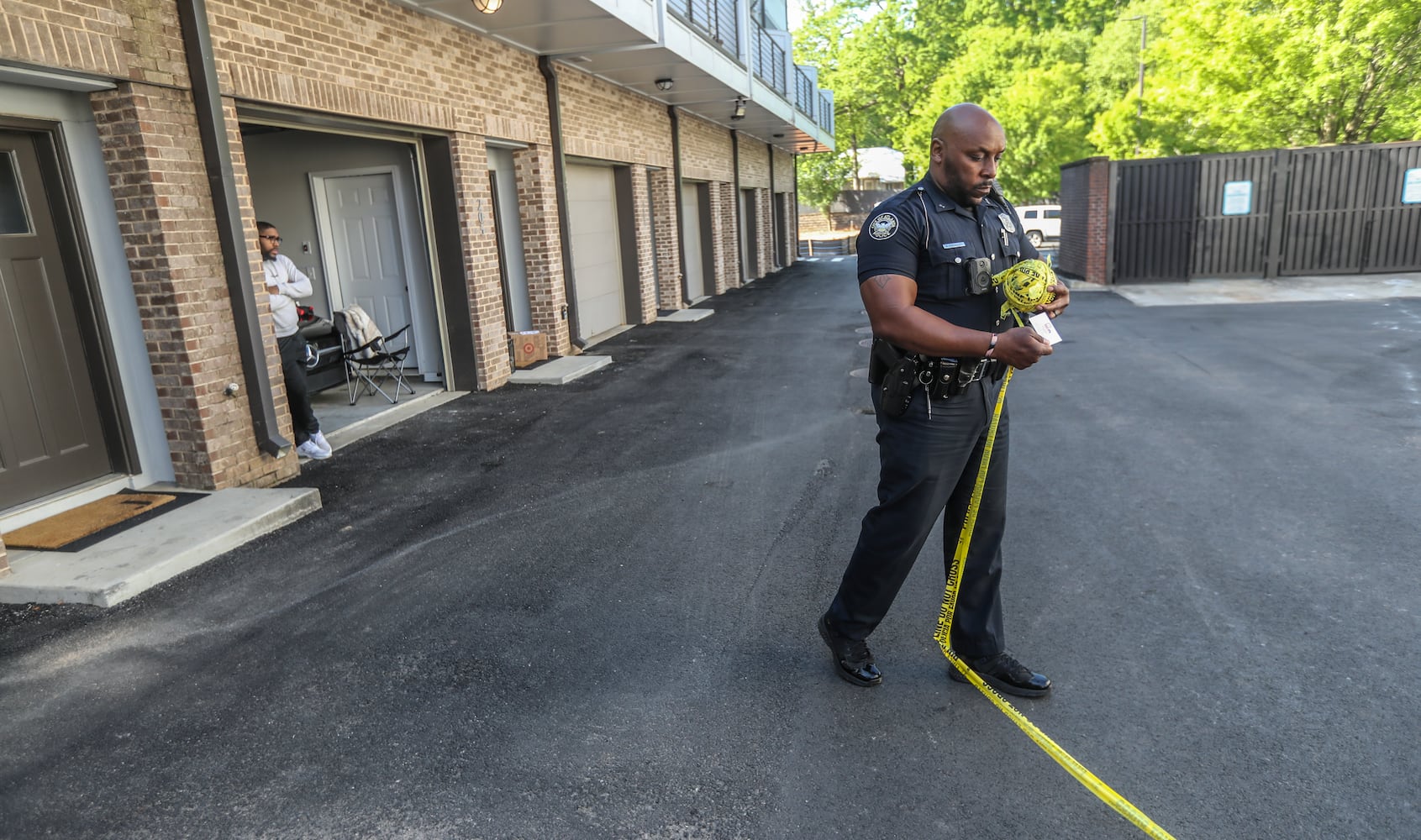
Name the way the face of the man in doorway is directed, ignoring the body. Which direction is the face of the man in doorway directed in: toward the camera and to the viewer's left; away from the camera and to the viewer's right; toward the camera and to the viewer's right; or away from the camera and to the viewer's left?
toward the camera and to the viewer's right

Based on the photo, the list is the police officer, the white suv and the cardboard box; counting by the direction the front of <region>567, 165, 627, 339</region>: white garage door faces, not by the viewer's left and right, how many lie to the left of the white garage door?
1

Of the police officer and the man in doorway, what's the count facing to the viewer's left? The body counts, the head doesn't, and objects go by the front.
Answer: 0

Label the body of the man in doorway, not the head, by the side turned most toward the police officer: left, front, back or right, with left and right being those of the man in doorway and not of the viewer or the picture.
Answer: front

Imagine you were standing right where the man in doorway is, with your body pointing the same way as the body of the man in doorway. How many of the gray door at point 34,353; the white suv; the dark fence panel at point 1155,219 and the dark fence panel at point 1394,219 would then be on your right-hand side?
1

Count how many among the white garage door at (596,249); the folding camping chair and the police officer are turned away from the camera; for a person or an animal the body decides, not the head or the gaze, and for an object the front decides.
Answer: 0

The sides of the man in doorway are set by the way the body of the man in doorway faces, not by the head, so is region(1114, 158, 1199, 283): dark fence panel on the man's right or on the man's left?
on the man's left

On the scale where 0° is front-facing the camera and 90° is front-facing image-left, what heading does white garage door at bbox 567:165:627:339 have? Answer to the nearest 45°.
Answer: approximately 315°

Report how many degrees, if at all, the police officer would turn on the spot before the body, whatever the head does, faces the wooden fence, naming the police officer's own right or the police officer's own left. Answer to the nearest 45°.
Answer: approximately 135° to the police officer's own left

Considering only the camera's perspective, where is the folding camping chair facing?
facing the viewer and to the right of the viewer

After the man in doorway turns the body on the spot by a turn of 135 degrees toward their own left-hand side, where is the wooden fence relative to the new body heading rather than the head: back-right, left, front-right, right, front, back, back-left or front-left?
right

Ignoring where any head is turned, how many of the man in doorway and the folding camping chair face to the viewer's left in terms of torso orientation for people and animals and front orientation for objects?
0

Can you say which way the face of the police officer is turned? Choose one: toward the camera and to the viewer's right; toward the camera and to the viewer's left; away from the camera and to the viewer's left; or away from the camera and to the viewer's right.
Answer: toward the camera and to the viewer's right

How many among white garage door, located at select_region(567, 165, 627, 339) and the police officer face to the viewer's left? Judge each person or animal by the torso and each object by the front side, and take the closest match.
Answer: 0
